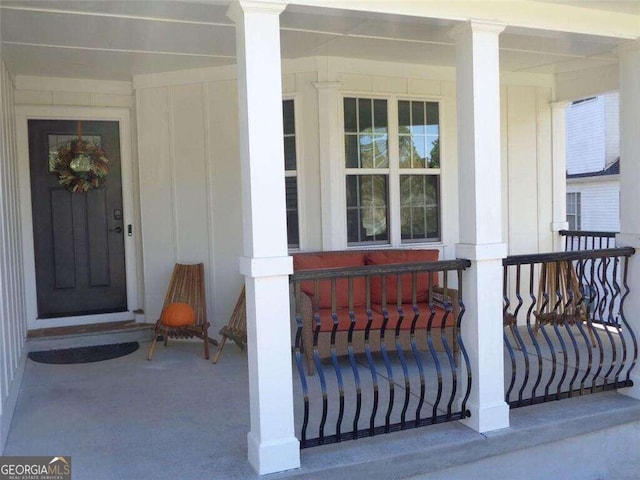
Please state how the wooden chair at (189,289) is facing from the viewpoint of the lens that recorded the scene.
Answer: facing the viewer

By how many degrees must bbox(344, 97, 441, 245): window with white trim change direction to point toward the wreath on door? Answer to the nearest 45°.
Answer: approximately 90° to its right

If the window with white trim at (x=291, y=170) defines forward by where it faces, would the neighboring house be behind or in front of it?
behind

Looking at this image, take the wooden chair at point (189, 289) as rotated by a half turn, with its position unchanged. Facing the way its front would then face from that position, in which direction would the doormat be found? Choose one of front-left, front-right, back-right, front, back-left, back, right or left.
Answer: left

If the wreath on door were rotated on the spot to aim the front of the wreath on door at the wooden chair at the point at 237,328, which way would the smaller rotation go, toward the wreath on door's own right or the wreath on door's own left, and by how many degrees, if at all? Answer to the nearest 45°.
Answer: approximately 45° to the wreath on door's own left

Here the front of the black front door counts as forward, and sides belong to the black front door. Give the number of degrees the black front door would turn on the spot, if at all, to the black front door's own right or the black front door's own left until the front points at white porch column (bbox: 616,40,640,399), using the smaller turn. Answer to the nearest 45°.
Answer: approximately 45° to the black front door's own left

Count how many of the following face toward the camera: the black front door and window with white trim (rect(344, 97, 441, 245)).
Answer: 2

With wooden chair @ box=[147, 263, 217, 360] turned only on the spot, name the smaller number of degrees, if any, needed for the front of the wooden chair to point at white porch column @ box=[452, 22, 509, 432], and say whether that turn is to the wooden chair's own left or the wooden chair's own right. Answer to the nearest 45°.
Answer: approximately 45° to the wooden chair's own left

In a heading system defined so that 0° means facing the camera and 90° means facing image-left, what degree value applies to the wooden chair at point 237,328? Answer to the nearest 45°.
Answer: approximately 45°

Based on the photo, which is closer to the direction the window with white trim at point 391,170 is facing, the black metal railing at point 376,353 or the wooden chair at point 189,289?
the black metal railing

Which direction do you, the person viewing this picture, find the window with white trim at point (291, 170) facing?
facing the viewer and to the left of the viewer

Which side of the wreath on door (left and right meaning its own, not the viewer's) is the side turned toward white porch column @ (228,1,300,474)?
front

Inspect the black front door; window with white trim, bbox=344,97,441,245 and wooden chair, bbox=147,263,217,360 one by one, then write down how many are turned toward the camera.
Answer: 3
